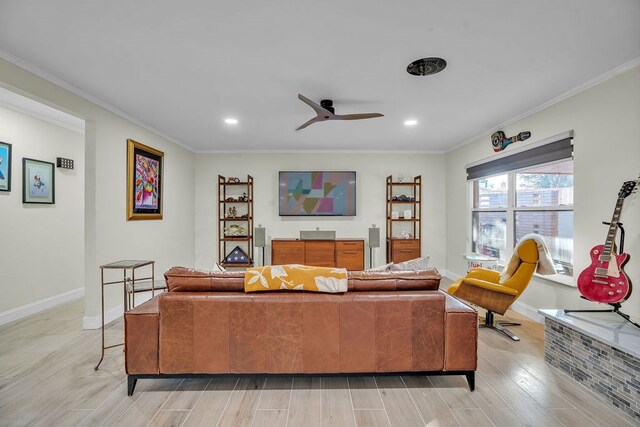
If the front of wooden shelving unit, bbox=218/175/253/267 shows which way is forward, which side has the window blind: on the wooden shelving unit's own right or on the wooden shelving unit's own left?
on the wooden shelving unit's own left

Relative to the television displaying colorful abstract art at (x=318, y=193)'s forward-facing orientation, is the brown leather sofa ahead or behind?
ahead

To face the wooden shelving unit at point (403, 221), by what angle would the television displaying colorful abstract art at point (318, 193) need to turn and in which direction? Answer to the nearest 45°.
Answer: approximately 90° to its left

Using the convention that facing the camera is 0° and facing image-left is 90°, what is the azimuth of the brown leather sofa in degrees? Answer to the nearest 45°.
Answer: approximately 180°

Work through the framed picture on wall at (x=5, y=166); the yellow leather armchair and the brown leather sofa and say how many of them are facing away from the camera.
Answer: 1

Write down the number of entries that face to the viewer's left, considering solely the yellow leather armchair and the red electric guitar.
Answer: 1

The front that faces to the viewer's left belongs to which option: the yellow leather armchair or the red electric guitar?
the yellow leather armchair

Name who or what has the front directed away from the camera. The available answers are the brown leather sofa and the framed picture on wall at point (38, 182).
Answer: the brown leather sofa
